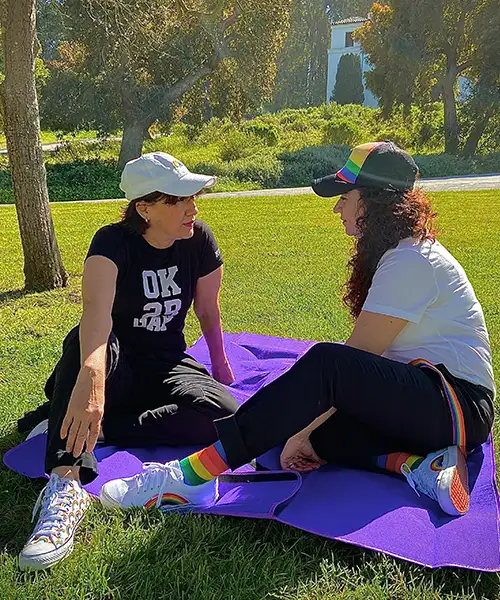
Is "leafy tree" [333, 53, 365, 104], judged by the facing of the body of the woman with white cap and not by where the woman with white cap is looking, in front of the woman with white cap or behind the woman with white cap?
behind

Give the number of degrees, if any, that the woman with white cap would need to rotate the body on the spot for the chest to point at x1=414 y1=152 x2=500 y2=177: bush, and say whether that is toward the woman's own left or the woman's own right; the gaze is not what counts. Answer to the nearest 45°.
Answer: approximately 135° to the woman's own left

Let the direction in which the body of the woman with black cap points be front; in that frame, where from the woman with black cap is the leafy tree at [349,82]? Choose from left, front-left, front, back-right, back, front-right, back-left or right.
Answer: right

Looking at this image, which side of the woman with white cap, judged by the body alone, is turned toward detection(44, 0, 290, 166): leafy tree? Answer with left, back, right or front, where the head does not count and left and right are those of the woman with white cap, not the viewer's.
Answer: back

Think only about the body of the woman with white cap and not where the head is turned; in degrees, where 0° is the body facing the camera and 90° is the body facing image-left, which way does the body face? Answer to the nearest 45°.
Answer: approximately 0°

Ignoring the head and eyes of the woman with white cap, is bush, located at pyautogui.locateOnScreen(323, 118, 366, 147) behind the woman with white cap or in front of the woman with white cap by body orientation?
behind

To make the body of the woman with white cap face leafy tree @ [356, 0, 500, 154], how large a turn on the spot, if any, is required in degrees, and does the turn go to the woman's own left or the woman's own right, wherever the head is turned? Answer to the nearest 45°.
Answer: approximately 135° to the woman's own left

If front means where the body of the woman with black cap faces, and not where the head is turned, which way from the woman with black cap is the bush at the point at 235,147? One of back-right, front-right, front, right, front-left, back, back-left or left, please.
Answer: right

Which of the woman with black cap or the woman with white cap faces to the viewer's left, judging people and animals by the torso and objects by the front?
the woman with black cap

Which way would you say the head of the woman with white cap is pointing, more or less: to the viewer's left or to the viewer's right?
to the viewer's right

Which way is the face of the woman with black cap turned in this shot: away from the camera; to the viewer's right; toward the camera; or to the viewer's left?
to the viewer's left

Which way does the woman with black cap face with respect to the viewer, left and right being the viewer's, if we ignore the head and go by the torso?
facing to the left of the viewer

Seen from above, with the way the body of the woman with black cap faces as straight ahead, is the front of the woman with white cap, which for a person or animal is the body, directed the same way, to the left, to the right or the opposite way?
to the left

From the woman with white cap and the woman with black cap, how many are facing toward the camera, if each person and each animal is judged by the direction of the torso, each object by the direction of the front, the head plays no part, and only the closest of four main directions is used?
1

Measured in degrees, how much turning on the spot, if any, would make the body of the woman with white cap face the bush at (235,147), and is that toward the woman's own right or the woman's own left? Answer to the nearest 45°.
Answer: approximately 180°

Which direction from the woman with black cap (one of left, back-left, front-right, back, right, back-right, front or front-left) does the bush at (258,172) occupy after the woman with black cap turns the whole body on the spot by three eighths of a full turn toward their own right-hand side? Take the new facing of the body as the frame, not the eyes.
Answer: front-left
